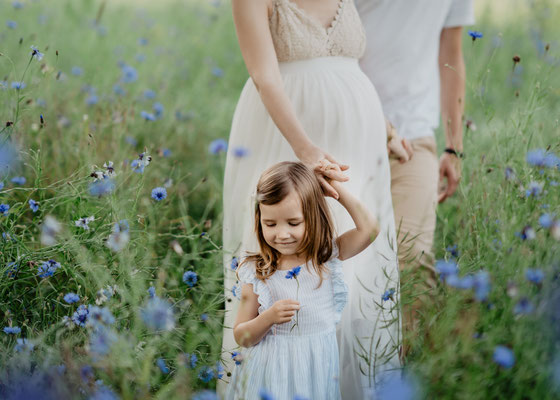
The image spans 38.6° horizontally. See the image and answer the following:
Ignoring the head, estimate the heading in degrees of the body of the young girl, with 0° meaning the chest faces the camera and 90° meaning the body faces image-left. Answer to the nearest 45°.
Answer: approximately 0°

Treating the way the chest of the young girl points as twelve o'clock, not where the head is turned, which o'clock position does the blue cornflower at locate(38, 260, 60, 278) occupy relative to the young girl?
The blue cornflower is roughly at 3 o'clock from the young girl.

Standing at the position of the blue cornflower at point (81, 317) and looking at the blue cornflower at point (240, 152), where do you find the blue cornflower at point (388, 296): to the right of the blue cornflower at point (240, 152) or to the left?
right
